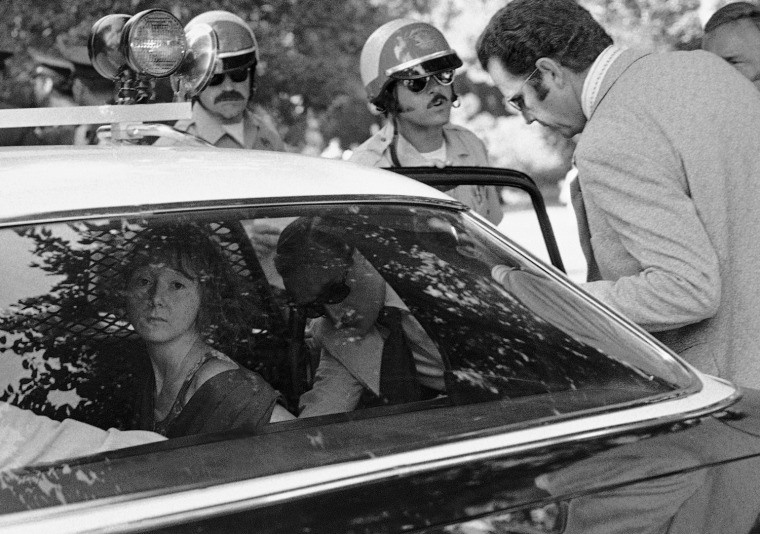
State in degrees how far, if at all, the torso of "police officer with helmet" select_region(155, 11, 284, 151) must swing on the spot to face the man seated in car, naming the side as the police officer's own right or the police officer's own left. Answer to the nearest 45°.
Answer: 0° — they already face them

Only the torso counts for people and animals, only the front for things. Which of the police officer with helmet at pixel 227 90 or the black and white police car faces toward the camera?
the police officer with helmet

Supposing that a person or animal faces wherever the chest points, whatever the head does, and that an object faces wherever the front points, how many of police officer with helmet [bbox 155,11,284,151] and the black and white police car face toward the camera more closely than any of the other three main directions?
1

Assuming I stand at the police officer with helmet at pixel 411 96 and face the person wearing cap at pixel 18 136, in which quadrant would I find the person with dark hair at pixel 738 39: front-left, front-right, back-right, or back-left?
back-right

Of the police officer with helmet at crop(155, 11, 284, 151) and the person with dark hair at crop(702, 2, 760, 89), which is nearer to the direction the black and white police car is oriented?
the police officer with helmet

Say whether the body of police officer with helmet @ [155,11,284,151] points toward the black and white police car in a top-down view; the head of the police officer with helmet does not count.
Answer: yes

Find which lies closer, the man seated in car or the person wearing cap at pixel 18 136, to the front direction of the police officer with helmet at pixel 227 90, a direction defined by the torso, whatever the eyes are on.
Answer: the man seated in car

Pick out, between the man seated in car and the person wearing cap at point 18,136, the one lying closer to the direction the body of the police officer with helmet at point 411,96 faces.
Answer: the man seated in car

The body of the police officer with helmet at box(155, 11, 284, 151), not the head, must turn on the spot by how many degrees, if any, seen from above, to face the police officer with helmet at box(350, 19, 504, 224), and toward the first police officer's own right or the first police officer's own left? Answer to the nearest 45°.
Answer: approximately 45° to the first police officer's own left

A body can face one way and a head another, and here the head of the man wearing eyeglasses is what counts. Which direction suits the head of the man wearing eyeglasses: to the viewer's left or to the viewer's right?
to the viewer's left

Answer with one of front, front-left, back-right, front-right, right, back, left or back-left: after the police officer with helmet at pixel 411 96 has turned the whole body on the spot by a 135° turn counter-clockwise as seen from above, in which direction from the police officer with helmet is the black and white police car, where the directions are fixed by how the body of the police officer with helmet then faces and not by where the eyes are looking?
back

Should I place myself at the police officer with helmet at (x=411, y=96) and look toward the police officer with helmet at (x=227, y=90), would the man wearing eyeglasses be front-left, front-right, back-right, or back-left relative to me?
back-left

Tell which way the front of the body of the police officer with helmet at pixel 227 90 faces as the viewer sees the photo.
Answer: toward the camera
